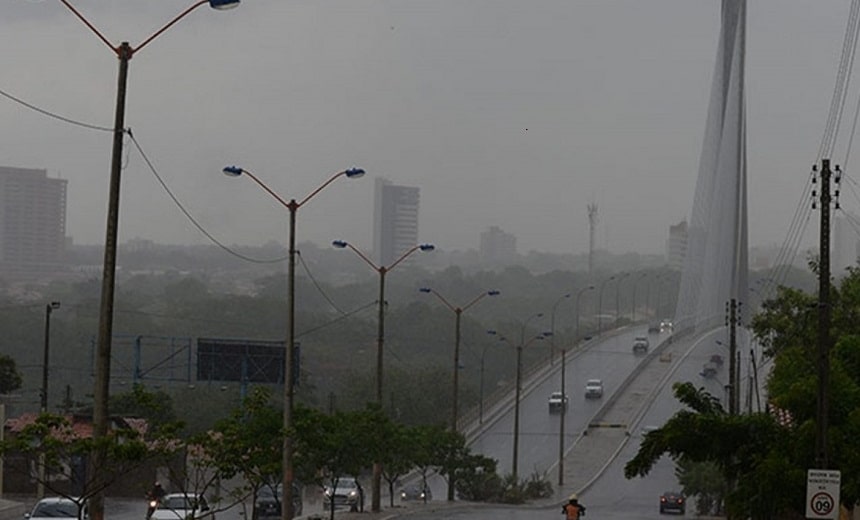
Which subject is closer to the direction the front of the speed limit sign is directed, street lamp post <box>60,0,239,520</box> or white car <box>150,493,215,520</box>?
the street lamp post

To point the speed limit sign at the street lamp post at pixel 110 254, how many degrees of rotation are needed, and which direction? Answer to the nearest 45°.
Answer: approximately 45° to its right

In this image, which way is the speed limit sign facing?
toward the camera

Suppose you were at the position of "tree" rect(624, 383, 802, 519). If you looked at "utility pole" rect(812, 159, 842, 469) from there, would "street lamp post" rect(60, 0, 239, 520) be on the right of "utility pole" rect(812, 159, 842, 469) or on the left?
right

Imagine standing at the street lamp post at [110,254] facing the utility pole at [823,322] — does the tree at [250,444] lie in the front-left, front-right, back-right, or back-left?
front-left

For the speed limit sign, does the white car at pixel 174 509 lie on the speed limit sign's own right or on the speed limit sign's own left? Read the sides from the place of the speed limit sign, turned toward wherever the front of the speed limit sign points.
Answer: on the speed limit sign's own right

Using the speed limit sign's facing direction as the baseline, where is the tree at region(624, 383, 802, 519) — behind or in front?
behind

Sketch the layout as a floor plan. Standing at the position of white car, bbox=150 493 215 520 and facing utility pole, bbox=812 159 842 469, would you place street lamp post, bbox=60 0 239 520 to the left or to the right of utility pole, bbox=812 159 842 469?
right
